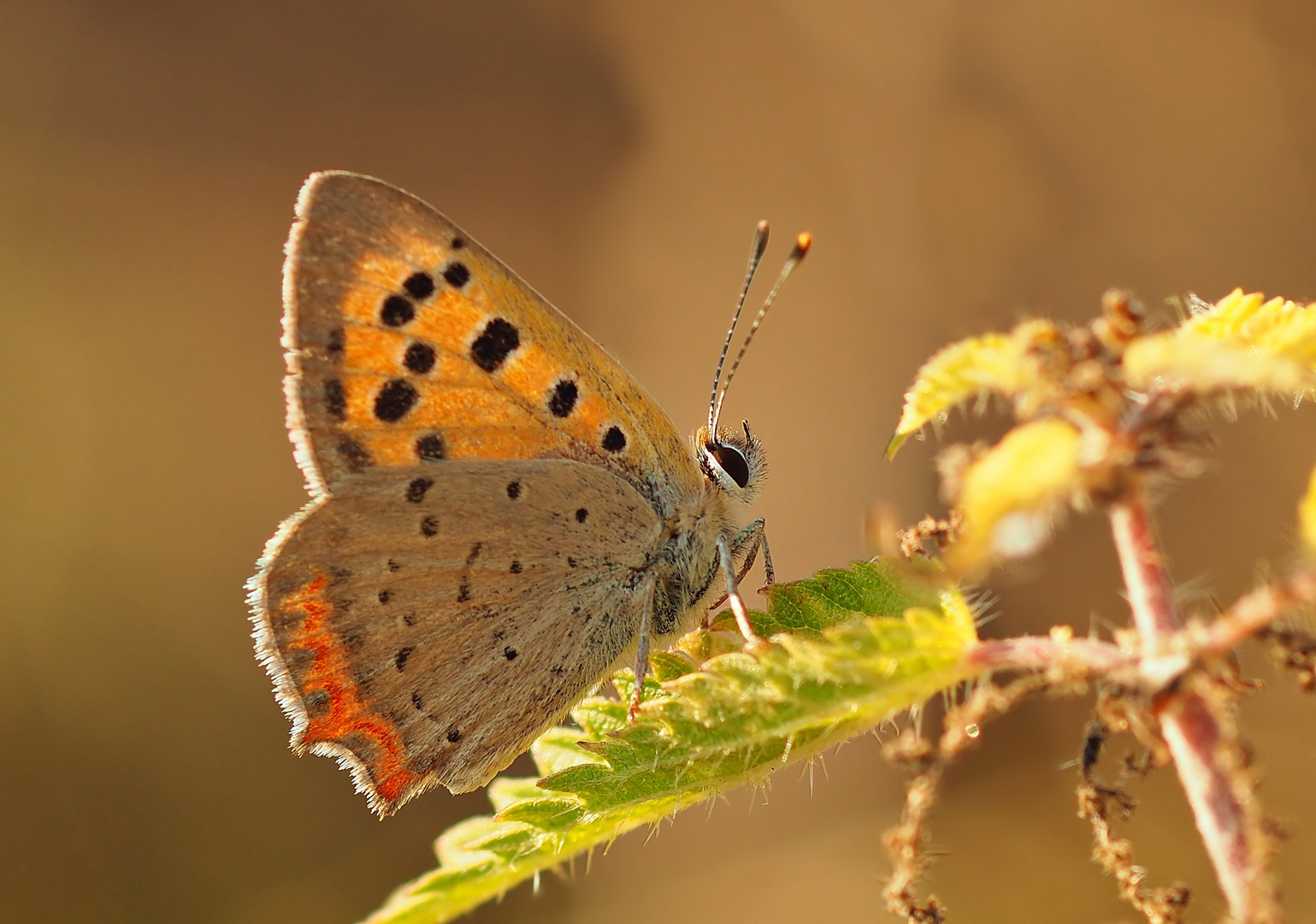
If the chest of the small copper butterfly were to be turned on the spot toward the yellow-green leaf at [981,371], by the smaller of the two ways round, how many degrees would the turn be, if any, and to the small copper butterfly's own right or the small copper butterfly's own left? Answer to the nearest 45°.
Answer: approximately 45° to the small copper butterfly's own right

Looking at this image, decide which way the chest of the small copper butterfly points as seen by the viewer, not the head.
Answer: to the viewer's right

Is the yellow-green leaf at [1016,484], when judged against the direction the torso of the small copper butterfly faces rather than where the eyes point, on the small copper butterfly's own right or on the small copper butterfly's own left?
on the small copper butterfly's own right
